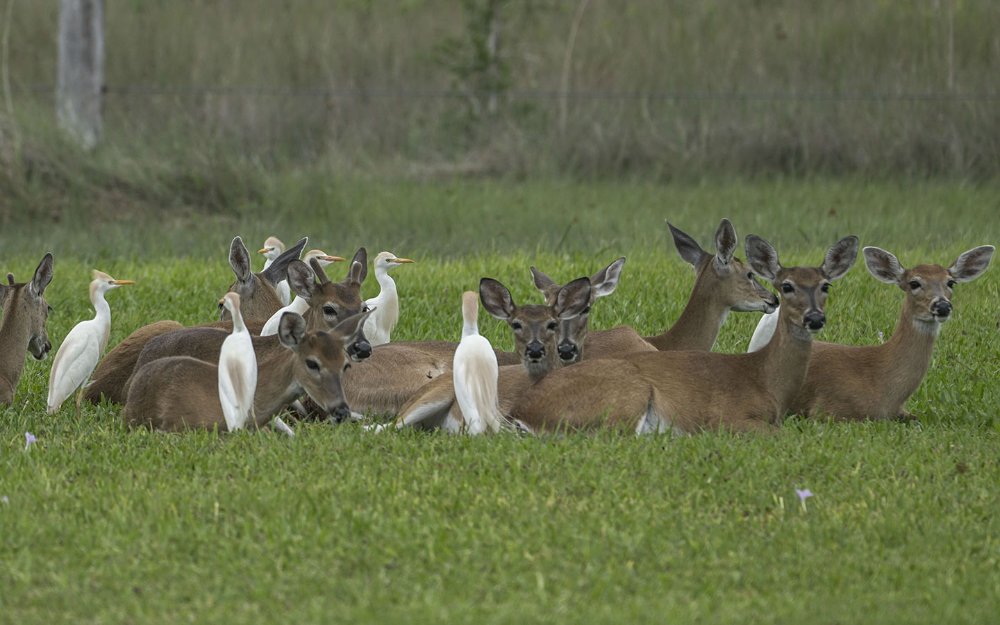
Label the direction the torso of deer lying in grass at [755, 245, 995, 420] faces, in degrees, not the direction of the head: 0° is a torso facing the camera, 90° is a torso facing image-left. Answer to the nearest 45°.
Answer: approximately 270°

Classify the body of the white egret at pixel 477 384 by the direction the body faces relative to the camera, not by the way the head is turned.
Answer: away from the camera

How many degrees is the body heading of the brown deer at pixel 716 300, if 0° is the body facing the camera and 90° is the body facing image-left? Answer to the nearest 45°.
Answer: approximately 270°

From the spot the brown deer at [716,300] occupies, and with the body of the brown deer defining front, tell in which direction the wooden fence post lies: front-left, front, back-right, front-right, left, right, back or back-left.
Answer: back-left

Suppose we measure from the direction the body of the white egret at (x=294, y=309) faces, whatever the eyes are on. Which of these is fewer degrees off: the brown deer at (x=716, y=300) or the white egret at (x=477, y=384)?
the brown deer

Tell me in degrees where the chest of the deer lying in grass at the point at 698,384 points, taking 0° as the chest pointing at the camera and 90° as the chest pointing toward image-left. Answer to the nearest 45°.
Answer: approximately 270°

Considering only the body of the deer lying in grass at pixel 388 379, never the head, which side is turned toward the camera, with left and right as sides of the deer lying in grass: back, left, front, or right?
right

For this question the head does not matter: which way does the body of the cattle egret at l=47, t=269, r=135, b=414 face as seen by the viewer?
to the viewer's right

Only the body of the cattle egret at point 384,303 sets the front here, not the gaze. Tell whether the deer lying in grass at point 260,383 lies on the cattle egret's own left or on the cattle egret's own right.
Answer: on the cattle egret's own right

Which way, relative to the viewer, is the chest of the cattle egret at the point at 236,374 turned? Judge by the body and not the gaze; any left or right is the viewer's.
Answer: facing away from the viewer

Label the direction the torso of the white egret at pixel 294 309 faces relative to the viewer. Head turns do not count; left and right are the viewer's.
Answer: facing to the right of the viewer
